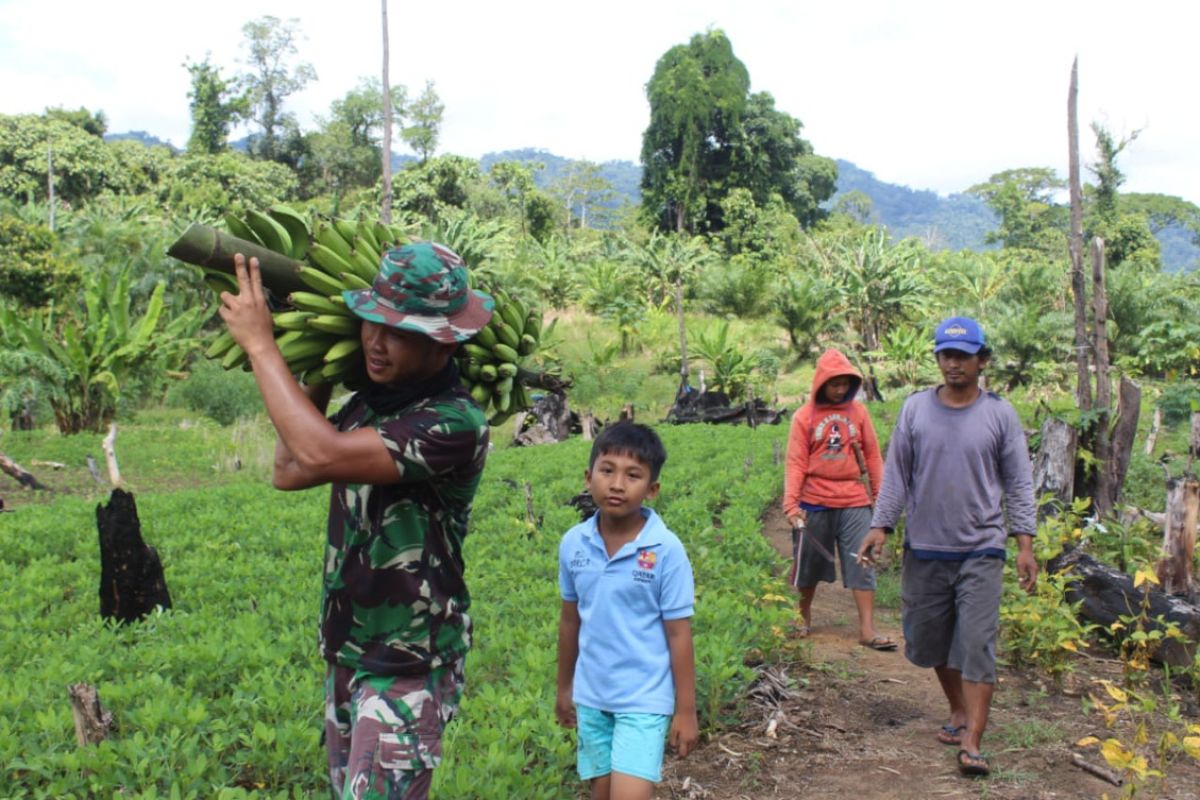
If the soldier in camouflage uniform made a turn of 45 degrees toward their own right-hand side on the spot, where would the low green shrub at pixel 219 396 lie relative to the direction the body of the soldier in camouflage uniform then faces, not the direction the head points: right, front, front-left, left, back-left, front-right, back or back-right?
right

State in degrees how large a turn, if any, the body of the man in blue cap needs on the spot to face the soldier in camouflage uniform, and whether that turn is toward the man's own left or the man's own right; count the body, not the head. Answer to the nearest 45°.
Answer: approximately 45° to the man's own right

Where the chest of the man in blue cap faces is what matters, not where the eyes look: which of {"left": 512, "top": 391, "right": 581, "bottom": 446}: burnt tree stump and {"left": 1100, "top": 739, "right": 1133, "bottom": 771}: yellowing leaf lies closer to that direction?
the yellowing leaf

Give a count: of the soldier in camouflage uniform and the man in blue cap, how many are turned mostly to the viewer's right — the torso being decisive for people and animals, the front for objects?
0

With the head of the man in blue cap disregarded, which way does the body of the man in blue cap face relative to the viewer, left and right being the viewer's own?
facing the viewer
